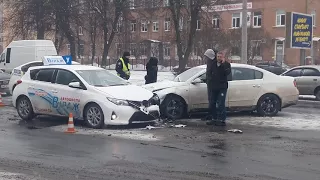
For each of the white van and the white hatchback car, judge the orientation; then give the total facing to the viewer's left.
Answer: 1

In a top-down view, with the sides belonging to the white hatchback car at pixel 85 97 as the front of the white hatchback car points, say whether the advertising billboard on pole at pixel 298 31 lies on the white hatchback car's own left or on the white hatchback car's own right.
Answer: on the white hatchback car's own left

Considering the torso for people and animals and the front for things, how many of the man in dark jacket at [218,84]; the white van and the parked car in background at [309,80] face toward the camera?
1

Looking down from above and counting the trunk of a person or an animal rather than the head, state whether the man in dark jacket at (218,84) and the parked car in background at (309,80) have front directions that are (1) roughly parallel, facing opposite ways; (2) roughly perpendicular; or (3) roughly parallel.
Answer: roughly perpendicular

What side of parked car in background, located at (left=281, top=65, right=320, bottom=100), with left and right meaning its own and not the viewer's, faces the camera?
left

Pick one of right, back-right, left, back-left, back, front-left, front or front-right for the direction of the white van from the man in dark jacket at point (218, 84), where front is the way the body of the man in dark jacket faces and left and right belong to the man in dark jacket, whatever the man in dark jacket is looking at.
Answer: back-right

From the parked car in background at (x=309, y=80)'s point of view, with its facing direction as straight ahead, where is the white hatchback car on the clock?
The white hatchback car is roughly at 10 o'clock from the parked car in background.

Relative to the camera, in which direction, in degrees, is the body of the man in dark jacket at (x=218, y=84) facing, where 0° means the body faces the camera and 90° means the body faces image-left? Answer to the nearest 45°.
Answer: approximately 0°

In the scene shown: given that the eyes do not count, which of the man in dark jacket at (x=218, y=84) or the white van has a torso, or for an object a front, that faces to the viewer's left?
the white van

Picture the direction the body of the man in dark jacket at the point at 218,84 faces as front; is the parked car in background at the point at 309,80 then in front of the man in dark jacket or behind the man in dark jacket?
behind

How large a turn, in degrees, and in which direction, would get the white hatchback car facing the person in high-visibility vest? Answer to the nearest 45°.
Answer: approximately 135° to its left

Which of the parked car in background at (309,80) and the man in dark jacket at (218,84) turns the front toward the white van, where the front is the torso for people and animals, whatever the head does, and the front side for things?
the parked car in background

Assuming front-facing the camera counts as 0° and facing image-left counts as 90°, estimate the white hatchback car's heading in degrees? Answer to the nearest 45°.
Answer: approximately 315°

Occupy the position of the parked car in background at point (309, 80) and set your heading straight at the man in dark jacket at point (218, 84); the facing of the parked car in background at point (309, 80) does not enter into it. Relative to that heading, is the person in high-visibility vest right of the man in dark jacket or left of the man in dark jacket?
right

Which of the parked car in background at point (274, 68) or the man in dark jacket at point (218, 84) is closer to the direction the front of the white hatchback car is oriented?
the man in dark jacket

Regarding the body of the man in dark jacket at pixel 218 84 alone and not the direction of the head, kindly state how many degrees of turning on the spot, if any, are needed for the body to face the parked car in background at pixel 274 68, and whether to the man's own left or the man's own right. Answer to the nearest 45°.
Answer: approximately 180°

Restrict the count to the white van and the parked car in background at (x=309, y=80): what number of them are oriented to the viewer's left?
2

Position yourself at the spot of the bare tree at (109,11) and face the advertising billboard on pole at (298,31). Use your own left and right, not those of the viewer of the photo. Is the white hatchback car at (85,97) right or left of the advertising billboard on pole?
right

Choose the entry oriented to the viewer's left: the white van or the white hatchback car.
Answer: the white van
